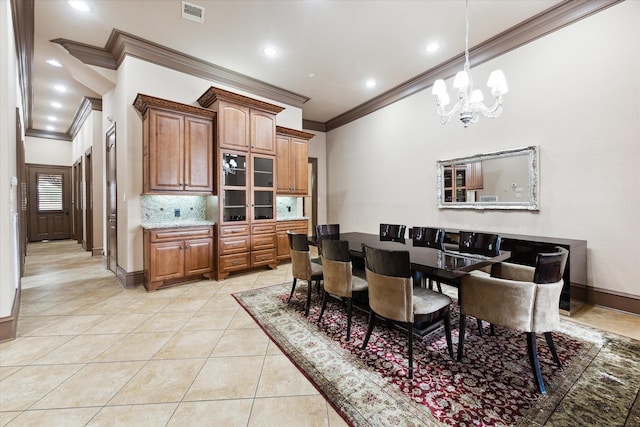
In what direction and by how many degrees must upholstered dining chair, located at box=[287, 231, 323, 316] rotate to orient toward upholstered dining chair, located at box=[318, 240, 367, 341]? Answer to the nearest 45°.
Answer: approximately 90° to its right

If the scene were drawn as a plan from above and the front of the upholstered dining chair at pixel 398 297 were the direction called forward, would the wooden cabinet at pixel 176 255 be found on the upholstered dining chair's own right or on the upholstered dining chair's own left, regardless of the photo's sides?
on the upholstered dining chair's own left

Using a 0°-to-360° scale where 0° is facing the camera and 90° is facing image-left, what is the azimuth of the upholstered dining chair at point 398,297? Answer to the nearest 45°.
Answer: approximately 225°

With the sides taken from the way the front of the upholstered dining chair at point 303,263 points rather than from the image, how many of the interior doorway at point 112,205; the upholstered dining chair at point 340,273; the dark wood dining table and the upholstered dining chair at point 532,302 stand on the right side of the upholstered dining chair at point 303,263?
3

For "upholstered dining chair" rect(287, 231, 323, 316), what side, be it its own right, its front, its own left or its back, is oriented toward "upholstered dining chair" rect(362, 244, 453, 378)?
right

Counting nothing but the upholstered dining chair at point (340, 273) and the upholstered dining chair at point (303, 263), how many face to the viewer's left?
0

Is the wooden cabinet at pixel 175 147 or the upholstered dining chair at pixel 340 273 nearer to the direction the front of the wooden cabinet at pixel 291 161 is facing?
the upholstered dining chair

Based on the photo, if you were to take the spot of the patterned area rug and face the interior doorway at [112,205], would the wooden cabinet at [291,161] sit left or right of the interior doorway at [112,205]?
right

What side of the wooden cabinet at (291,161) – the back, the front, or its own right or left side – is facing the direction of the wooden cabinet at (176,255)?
right

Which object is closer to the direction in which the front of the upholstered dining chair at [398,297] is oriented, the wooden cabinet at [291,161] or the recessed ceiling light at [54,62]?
the wooden cabinet

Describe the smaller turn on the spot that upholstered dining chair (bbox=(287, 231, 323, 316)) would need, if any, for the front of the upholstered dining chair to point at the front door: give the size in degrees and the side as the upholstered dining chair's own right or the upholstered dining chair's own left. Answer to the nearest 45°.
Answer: approximately 90° to the upholstered dining chair's own left

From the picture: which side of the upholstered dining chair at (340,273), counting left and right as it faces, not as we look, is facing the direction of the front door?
left

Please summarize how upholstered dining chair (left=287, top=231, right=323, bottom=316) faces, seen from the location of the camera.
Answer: facing away from the viewer and to the right of the viewer

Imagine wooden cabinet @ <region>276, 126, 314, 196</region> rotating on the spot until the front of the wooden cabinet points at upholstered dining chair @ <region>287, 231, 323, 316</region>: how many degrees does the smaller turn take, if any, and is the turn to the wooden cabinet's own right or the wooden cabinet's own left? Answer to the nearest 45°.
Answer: approximately 45° to the wooden cabinet's own right

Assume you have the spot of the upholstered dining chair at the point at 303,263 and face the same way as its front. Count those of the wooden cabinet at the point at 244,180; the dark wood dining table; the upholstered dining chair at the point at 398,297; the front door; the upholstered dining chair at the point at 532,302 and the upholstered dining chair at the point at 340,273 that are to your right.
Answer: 4
